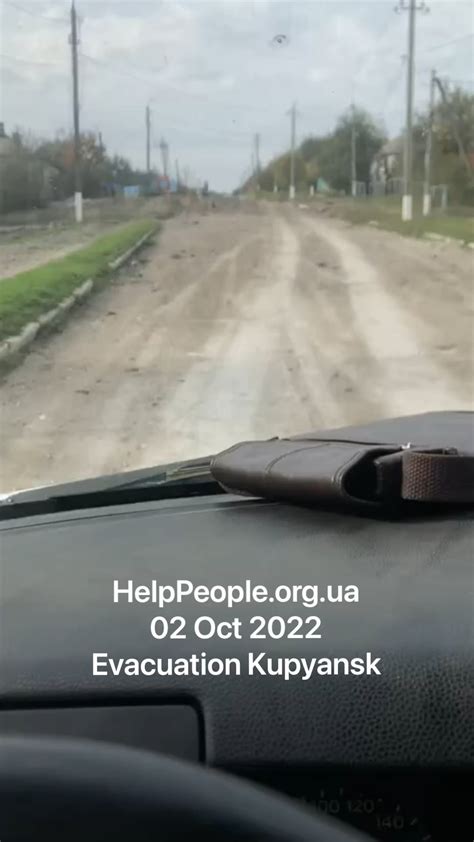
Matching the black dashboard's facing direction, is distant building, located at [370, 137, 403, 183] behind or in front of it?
behind

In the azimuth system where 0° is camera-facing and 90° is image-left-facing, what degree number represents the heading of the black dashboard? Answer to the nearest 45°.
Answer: approximately 0°

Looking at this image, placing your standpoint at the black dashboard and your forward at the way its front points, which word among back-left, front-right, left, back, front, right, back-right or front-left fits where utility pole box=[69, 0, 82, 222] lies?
back

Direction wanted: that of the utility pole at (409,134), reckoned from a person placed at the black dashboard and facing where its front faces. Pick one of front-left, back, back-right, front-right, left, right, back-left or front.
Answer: back

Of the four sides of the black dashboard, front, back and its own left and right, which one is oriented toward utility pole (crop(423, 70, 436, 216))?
back

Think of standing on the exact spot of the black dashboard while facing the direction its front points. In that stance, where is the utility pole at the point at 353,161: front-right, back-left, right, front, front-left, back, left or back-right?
back

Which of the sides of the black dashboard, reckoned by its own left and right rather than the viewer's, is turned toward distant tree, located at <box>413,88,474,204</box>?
back

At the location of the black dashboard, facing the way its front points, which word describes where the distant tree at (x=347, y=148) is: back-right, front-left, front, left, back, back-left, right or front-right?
back
